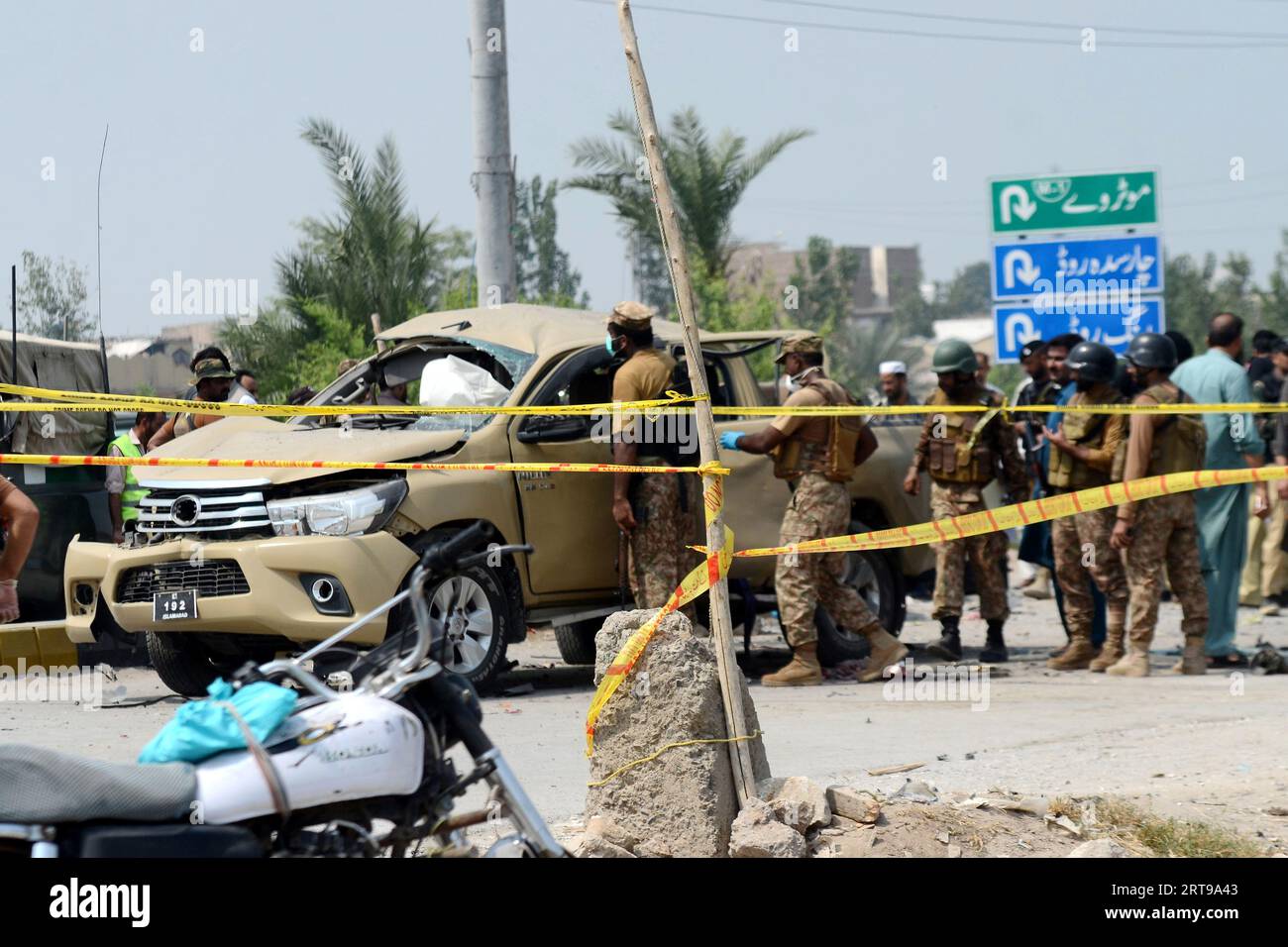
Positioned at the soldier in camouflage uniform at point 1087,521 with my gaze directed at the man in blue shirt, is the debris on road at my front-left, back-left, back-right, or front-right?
back-right

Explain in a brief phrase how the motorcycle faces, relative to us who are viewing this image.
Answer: facing to the right of the viewer

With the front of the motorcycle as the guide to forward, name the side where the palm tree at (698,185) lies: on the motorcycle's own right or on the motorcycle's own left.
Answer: on the motorcycle's own left

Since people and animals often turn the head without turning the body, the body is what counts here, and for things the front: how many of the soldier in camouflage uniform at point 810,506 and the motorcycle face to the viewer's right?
1

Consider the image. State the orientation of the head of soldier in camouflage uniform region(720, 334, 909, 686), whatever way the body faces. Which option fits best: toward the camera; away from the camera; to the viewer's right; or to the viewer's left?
to the viewer's left

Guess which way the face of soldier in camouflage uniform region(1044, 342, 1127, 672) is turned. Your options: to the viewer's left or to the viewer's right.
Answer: to the viewer's left

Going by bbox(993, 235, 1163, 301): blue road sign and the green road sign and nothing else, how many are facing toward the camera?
2

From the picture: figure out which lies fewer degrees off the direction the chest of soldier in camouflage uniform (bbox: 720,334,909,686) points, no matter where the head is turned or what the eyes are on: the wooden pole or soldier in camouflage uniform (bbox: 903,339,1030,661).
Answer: the wooden pole

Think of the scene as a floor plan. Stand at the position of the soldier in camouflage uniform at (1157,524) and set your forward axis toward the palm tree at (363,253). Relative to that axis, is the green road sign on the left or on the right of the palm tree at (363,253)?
right

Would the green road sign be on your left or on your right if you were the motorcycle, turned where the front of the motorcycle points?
on your left
